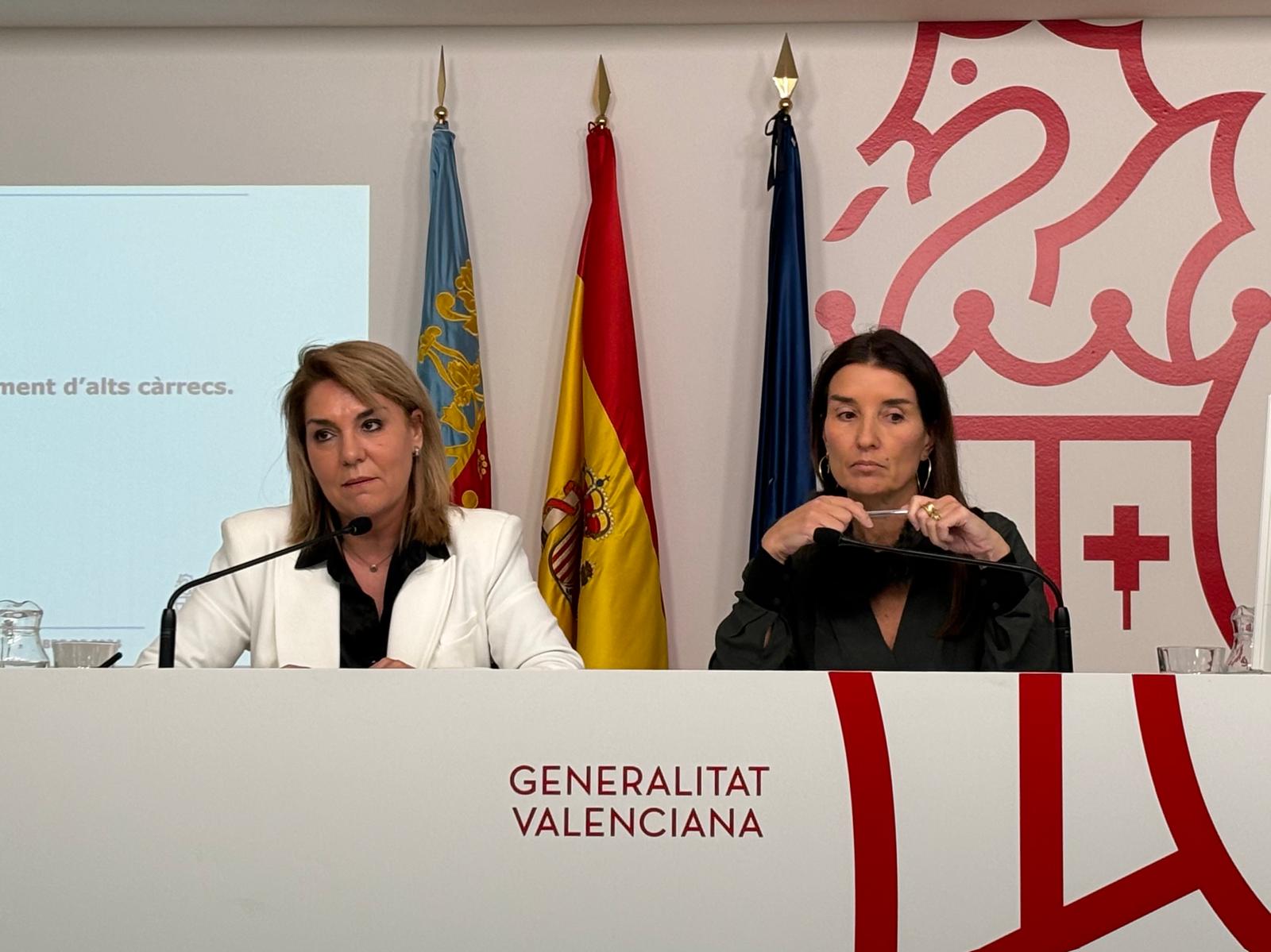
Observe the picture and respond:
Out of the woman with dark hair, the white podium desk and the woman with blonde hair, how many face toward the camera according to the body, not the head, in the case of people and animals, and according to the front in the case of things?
3

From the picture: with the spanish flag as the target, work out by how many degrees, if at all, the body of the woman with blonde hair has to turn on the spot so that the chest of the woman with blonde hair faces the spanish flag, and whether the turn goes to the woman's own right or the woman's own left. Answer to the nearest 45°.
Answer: approximately 135° to the woman's own left

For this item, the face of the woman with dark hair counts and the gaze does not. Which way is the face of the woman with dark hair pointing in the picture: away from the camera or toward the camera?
toward the camera

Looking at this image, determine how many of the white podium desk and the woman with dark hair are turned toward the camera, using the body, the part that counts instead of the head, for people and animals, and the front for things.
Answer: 2

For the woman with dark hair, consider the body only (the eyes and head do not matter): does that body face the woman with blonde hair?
no

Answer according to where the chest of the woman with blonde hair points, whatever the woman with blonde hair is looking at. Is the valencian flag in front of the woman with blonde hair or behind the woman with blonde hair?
behind

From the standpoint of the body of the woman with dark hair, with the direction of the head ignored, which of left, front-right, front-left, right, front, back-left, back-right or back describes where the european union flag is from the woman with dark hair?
back

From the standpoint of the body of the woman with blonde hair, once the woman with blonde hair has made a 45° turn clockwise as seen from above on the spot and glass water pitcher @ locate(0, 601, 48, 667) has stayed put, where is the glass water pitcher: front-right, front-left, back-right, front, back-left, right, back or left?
front

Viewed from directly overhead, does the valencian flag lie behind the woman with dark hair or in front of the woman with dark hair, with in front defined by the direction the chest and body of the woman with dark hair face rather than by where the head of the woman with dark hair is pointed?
behind

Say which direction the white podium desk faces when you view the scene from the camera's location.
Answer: facing the viewer

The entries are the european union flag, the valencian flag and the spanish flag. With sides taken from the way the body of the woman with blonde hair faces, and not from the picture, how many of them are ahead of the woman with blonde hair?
0

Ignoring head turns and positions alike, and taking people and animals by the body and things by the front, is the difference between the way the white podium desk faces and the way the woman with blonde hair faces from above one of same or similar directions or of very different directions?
same or similar directions

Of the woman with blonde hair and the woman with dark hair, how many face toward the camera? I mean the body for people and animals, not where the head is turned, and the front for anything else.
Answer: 2

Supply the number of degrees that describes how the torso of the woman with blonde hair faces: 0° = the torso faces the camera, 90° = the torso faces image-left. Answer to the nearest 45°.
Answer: approximately 0°

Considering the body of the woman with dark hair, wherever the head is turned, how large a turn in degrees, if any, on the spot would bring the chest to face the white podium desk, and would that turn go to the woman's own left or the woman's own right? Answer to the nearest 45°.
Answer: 0° — they already face it

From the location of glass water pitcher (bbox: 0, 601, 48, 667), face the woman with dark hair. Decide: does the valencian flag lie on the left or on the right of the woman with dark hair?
left

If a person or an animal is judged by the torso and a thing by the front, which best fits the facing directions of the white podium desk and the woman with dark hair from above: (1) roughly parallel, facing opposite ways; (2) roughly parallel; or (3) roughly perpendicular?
roughly parallel
